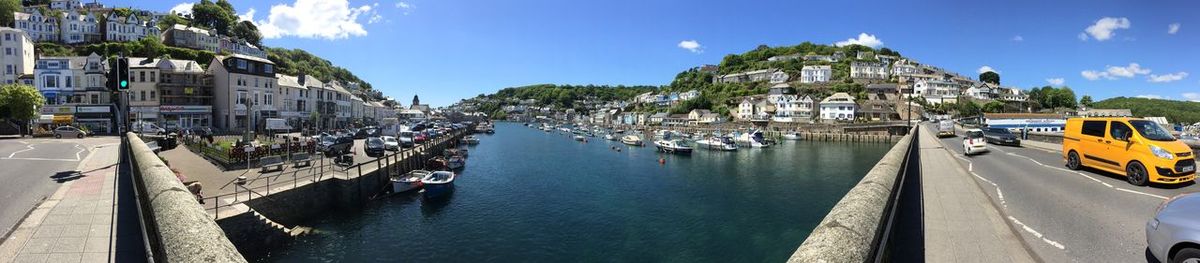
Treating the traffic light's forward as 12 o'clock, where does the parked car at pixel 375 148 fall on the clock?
The parked car is roughly at 7 o'clock from the traffic light.

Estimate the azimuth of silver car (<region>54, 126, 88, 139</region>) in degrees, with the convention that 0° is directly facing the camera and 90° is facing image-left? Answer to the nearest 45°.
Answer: approximately 270°

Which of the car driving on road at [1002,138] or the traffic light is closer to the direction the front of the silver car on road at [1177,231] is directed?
the traffic light

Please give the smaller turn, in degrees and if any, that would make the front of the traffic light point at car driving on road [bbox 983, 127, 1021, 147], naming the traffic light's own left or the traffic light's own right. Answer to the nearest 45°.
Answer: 0° — it already faces it

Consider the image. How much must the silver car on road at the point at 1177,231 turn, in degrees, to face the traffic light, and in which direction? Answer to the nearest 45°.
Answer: approximately 180°

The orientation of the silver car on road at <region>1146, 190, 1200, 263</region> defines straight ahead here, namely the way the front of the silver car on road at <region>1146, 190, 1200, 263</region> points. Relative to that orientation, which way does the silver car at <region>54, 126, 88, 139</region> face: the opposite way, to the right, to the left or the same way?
to the right

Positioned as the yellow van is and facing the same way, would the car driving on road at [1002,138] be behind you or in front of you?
behind
